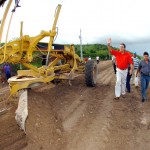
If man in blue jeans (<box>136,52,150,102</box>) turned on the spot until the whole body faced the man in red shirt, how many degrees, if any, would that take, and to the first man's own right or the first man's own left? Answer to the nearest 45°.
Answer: approximately 90° to the first man's own right

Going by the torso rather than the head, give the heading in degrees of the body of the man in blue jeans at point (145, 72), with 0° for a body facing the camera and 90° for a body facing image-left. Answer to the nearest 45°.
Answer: approximately 0°

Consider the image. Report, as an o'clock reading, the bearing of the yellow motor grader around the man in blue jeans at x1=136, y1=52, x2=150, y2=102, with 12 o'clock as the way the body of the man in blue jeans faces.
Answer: The yellow motor grader is roughly at 2 o'clock from the man in blue jeans.

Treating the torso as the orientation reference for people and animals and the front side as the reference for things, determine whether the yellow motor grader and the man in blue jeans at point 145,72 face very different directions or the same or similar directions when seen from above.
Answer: very different directions

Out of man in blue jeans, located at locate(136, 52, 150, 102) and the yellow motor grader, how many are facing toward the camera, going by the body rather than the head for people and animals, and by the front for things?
1

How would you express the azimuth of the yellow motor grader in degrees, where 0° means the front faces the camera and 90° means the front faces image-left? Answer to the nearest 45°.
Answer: approximately 225°
